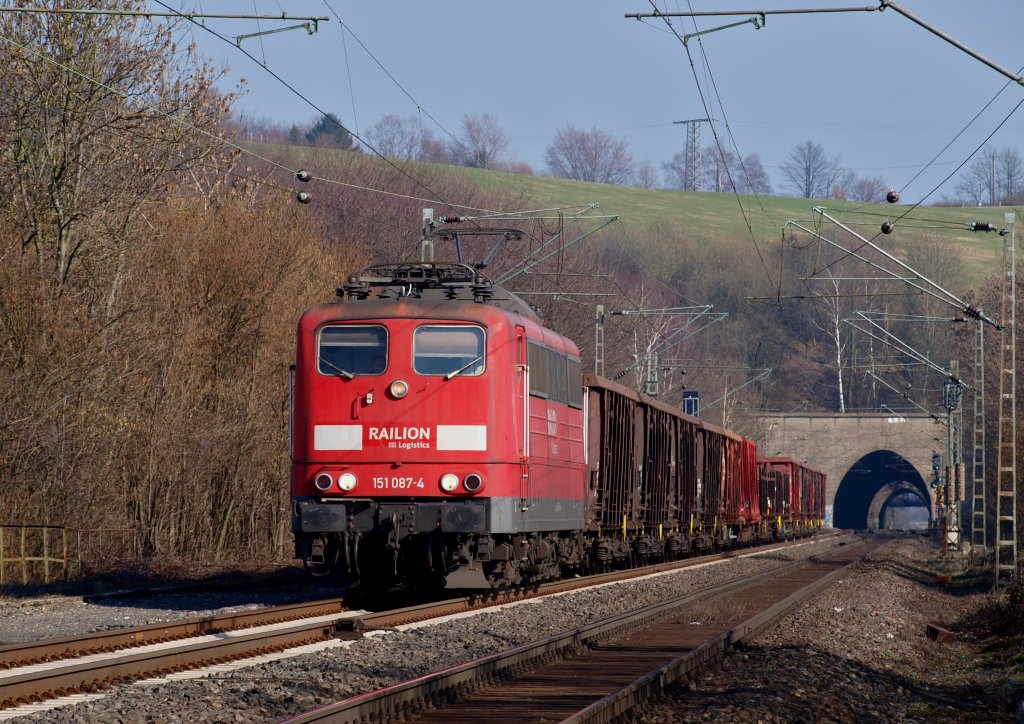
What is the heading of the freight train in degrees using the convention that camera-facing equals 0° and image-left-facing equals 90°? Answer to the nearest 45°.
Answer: approximately 0°

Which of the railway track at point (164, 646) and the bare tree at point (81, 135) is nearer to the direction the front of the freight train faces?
the railway track

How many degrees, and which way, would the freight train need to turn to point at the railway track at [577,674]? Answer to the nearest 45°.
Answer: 0° — it already faces it

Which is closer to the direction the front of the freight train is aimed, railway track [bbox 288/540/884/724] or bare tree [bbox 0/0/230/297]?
the railway track
